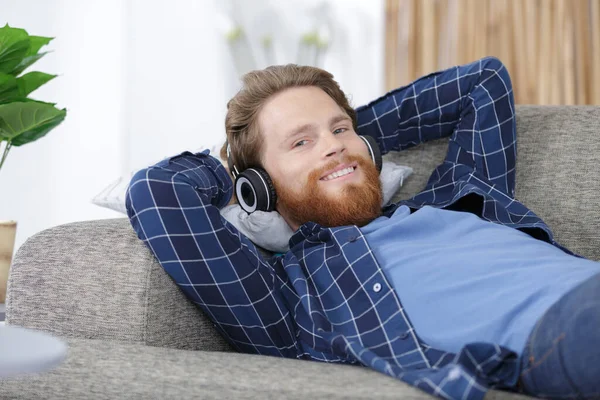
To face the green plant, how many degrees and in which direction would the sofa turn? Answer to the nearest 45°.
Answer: approximately 135° to its right

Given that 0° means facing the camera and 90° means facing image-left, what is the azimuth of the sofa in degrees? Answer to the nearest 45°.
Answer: approximately 0°
